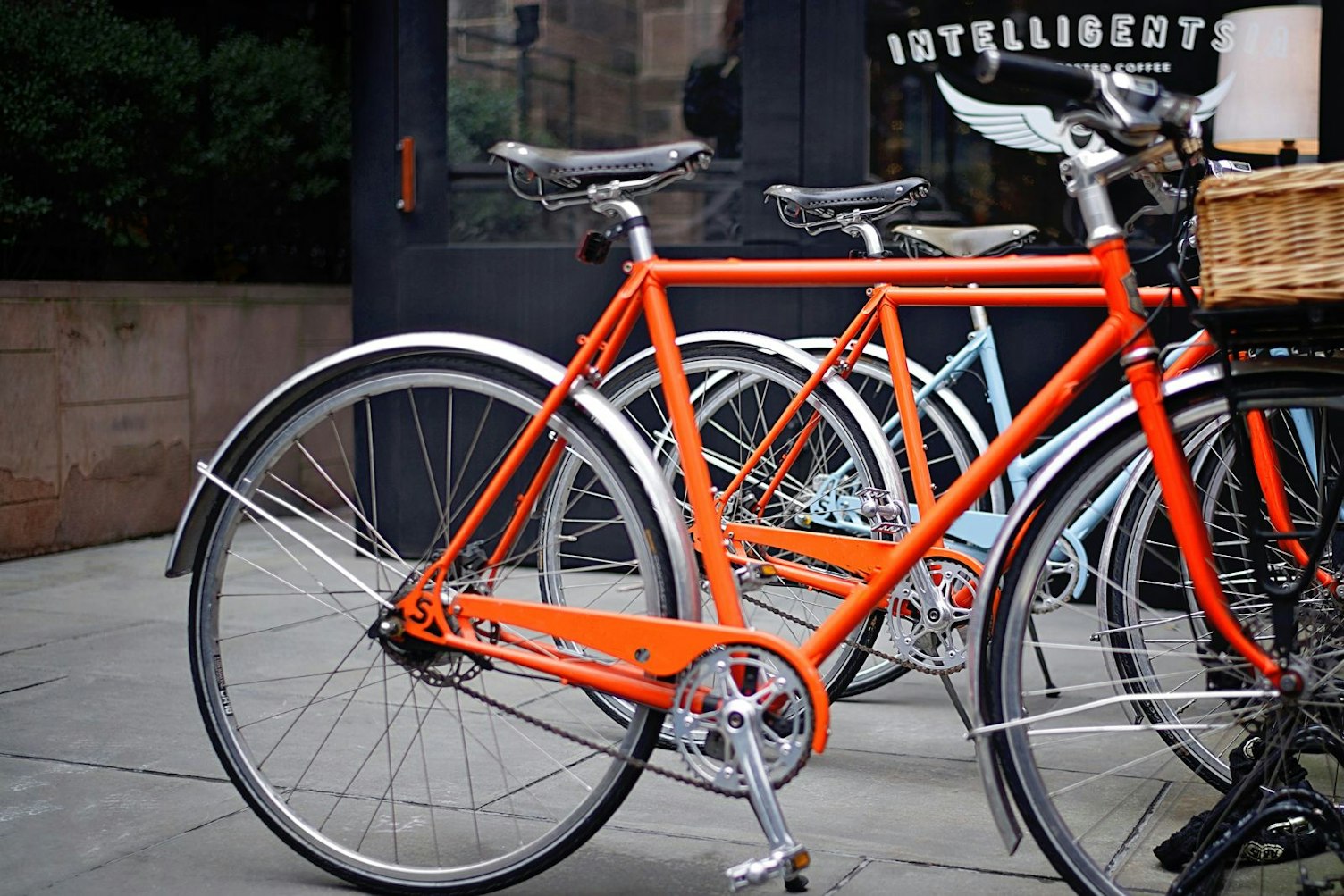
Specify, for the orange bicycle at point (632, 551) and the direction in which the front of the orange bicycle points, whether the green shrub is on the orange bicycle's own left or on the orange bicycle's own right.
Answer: on the orange bicycle's own left

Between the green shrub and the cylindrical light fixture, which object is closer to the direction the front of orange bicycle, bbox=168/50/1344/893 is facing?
the cylindrical light fixture

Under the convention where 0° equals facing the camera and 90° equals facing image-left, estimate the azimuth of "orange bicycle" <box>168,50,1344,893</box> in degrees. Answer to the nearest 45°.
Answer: approximately 270°

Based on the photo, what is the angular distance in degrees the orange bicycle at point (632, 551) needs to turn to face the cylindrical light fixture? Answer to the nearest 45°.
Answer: approximately 45° to its left
